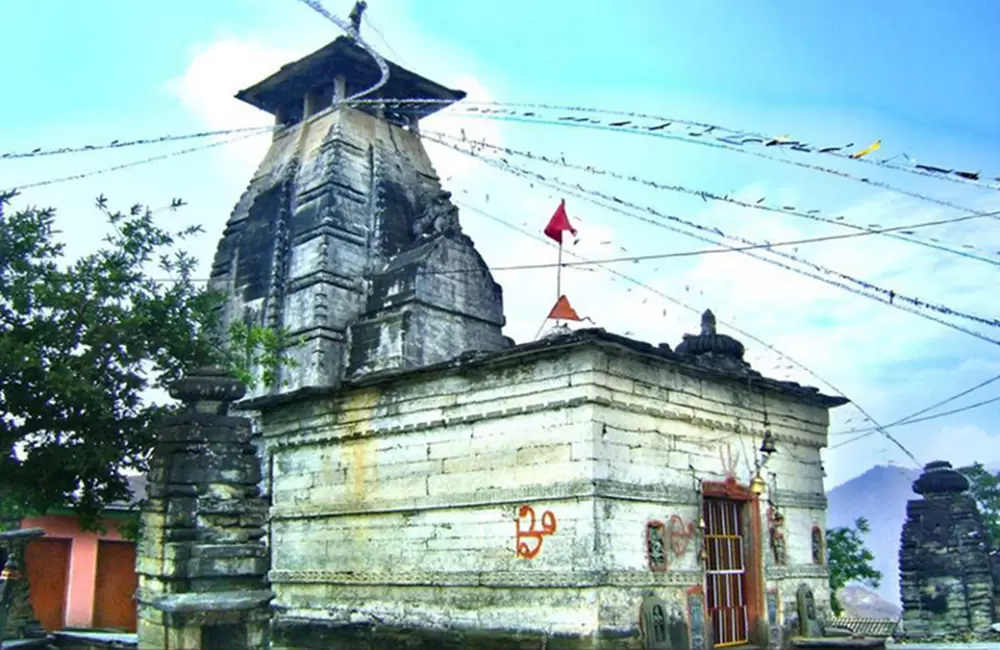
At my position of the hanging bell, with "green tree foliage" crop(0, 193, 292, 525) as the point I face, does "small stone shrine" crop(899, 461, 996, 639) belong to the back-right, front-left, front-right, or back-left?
back-right

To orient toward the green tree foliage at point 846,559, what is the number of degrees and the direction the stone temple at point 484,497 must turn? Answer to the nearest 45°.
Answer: approximately 90° to its left

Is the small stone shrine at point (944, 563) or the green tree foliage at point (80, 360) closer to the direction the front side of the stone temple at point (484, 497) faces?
the small stone shrine

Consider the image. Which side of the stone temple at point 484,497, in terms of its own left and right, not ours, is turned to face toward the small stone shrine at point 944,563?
left

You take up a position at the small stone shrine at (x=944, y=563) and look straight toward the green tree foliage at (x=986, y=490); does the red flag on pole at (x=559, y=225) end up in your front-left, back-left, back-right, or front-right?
back-left

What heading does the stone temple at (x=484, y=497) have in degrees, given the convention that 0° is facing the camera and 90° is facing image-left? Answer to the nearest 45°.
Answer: approximately 315°
